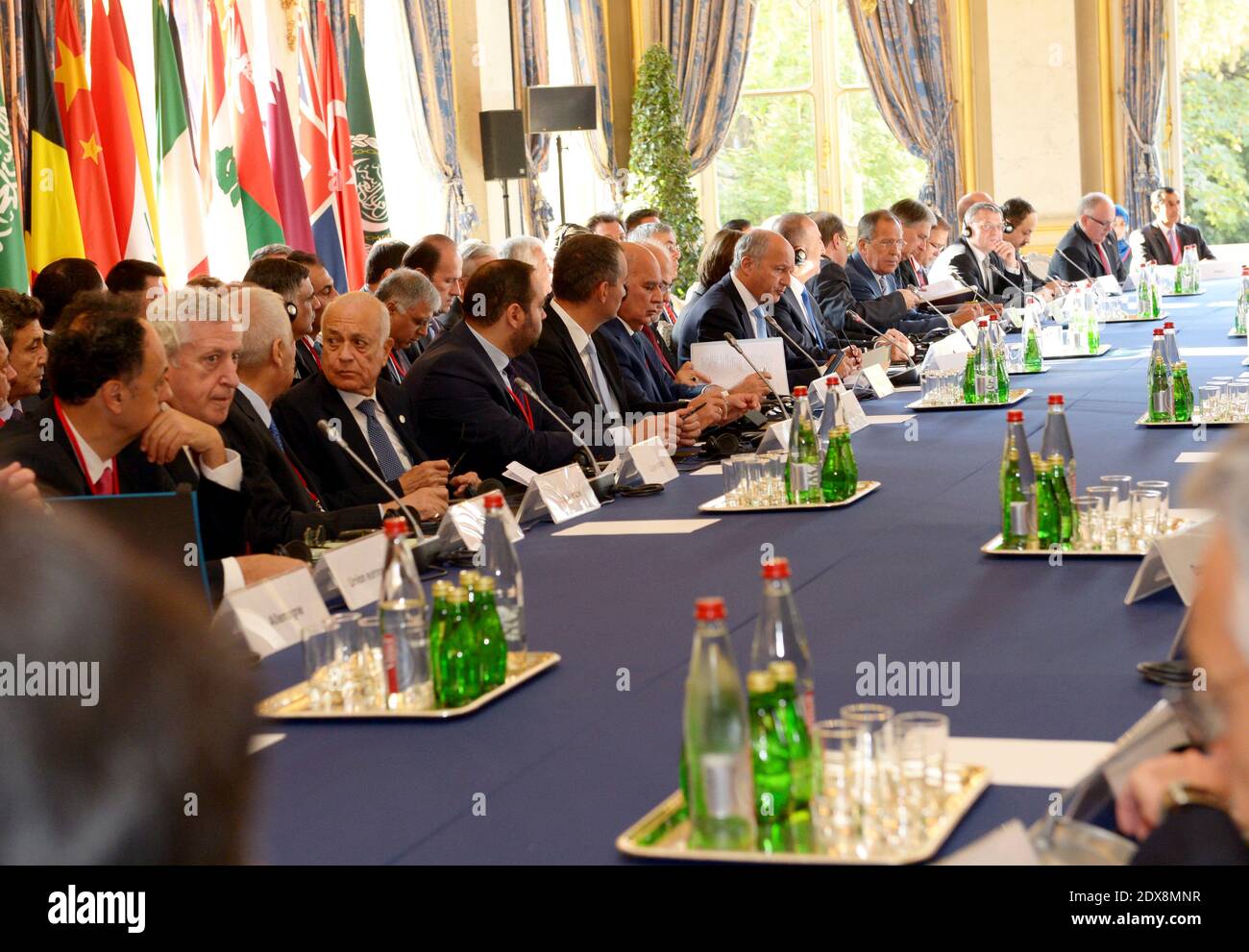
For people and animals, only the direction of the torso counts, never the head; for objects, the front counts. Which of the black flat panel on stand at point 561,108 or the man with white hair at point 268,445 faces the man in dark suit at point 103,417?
the black flat panel on stand

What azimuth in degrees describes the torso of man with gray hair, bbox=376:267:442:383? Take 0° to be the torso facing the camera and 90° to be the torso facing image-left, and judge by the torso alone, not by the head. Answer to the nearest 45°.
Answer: approximately 315°

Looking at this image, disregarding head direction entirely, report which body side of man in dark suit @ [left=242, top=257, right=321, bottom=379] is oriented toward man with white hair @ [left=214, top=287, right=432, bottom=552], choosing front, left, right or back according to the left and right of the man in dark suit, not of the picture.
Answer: right

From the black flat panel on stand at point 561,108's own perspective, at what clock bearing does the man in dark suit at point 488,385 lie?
The man in dark suit is roughly at 12 o'clock from the black flat panel on stand.

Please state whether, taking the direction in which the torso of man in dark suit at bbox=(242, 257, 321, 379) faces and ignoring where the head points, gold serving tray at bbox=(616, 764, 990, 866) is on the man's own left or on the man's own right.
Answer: on the man's own right

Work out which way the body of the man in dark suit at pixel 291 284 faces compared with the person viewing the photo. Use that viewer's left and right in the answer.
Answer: facing to the right of the viewer

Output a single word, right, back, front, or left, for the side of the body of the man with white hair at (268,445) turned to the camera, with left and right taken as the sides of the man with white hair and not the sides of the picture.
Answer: right

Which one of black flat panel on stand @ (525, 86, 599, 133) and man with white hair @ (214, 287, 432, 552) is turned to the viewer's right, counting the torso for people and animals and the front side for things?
the man with white hair

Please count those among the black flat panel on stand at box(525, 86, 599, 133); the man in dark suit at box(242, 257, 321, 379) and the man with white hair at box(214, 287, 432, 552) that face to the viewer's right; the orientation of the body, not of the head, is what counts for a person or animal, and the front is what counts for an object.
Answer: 2
